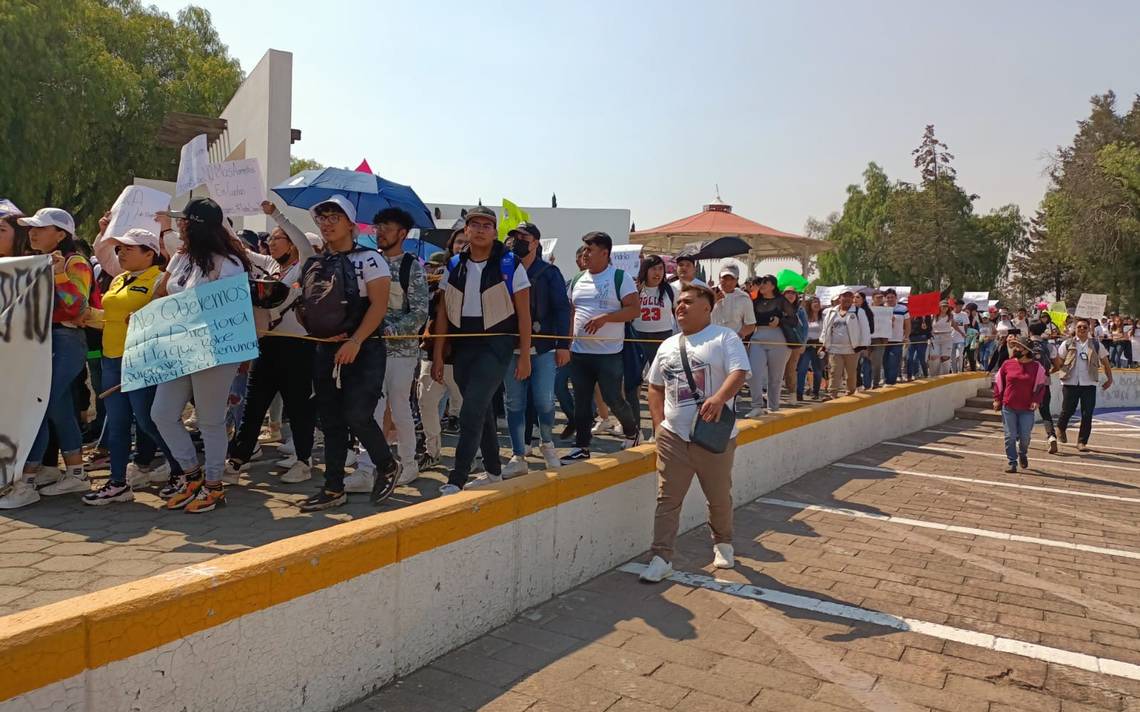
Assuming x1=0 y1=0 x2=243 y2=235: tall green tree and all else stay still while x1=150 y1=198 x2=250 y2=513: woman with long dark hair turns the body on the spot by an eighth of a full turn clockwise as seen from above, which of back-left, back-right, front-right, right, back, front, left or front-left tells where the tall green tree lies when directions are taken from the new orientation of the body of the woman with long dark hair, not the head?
front-right

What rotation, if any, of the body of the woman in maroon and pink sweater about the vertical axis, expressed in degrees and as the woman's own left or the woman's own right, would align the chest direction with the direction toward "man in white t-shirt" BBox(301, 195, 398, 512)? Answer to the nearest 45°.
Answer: approximately 45° to the woman's own right

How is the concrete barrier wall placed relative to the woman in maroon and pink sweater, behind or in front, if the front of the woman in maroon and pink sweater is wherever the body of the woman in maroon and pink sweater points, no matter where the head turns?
in front

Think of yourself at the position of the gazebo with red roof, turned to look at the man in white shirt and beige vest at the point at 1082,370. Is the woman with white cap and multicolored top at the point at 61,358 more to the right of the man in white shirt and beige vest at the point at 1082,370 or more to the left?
right

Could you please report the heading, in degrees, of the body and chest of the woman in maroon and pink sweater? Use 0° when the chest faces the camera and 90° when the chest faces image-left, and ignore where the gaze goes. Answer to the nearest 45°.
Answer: approximately 0°
